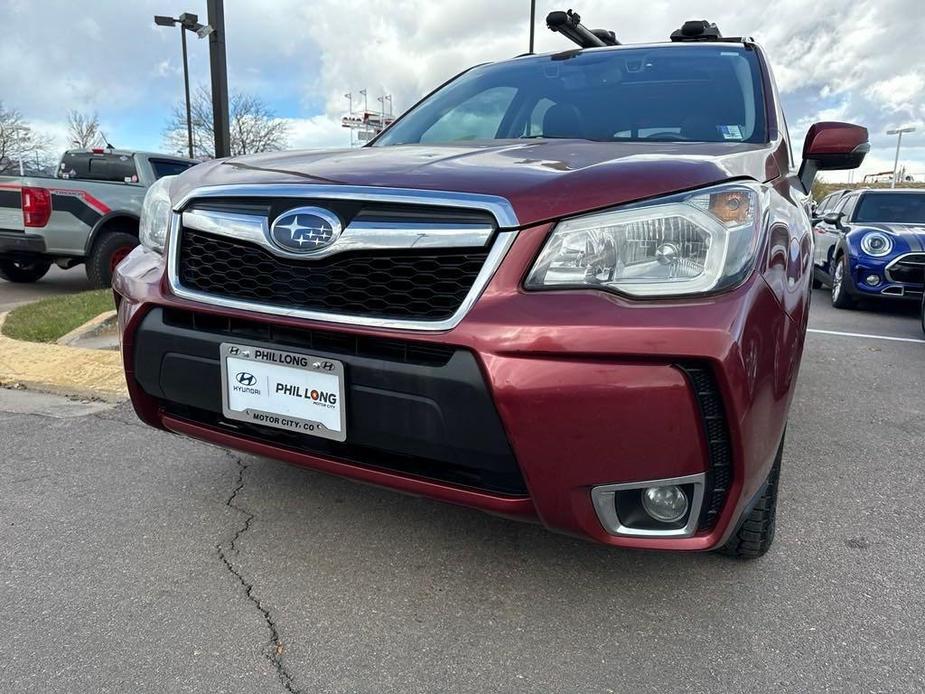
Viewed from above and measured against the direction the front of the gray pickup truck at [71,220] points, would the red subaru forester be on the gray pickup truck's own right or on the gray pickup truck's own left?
on the gray pickup truck's own right

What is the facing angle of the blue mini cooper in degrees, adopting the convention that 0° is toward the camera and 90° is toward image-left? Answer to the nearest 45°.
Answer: approximately 315°

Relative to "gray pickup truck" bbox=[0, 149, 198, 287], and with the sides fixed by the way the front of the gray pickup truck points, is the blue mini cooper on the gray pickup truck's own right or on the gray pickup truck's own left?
on the gray pickup truck's own right

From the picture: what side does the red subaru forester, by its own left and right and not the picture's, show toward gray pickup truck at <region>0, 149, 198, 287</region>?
right

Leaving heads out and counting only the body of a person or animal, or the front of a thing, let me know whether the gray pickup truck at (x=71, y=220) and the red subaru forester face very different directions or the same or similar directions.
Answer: very different directions

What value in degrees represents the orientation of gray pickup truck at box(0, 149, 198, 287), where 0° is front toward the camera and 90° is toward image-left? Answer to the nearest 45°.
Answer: approximately 225°

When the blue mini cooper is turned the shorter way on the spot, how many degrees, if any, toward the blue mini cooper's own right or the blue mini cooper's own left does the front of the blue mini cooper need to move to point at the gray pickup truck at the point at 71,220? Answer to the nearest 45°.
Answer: approximately 90° to the blue mini cooper's own right

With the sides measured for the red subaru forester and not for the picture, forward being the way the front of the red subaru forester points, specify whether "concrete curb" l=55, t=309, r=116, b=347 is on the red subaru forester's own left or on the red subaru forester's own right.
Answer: on the red subaru forester's own right
